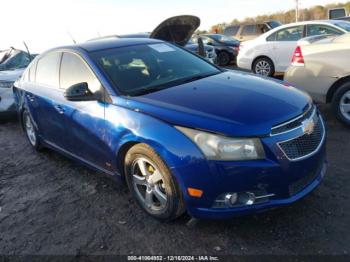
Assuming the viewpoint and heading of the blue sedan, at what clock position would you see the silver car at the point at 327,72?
The silver car is roughly at 9 o'clock from the blue sedan.

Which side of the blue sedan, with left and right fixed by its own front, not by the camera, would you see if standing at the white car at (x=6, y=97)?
back

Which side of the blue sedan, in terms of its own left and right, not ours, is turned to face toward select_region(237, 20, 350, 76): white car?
left

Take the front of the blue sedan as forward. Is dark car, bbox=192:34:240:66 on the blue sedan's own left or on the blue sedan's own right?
on the blue sedan's own left

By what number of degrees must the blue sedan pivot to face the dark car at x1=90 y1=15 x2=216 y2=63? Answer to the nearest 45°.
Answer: approximately 135° to its left

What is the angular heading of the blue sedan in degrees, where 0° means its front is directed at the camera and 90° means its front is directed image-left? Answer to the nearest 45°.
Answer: approximately 315°
